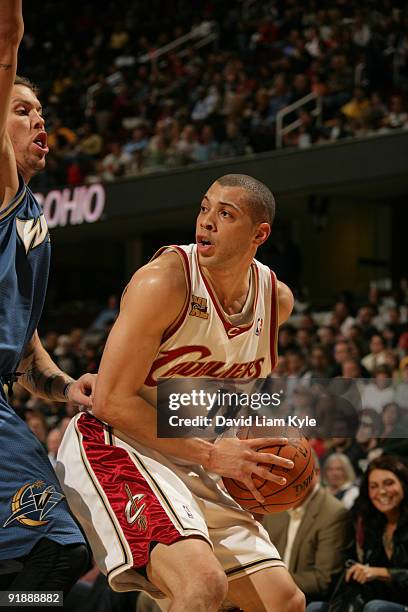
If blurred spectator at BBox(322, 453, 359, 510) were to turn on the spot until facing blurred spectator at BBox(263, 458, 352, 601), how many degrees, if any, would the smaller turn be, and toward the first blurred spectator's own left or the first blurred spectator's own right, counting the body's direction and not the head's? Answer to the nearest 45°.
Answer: approximately 45° to the first blurred spectator's own left

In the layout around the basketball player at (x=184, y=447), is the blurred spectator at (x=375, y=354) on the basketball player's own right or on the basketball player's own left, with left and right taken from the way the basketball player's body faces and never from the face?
on the basketball player's own left

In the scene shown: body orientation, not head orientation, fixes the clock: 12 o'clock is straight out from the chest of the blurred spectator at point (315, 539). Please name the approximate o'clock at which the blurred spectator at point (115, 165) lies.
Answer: the blurred spectator at point (115, 165) is roughly at 4 o'clock from the blurred spectator at point (315, 539).

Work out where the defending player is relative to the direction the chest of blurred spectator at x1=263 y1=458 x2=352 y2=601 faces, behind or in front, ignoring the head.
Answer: in front

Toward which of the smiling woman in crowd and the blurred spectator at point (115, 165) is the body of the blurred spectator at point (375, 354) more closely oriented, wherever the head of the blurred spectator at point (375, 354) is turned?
the smiling woman in crowd

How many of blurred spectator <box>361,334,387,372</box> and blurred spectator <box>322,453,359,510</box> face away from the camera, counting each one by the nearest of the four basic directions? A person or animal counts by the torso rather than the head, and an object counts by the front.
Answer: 0

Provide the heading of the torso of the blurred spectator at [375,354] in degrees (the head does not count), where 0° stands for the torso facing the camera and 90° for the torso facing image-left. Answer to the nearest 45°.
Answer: approximately 45°
